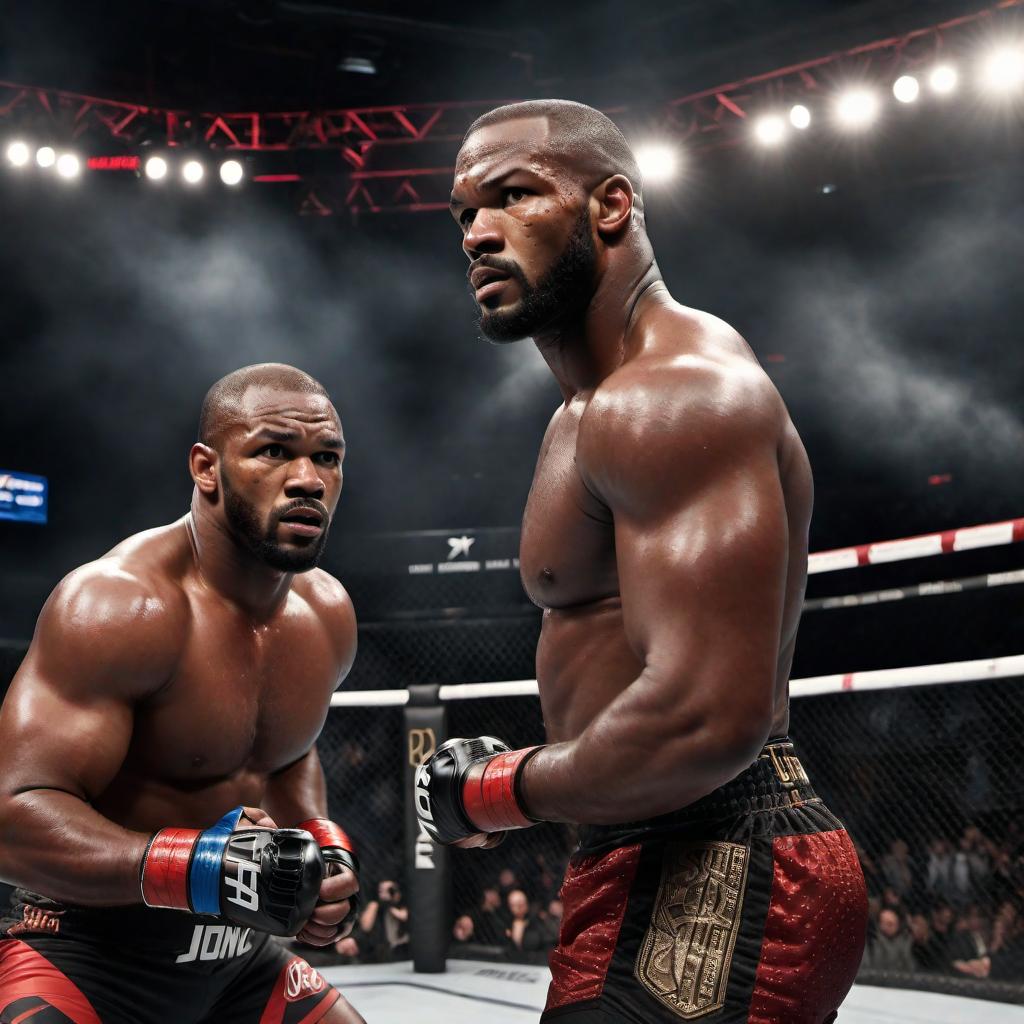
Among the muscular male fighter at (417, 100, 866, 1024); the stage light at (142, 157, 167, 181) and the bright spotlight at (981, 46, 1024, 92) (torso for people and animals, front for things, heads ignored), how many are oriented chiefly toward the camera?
2

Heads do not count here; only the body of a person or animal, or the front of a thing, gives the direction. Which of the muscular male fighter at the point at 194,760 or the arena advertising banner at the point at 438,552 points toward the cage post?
the arena advertising banner

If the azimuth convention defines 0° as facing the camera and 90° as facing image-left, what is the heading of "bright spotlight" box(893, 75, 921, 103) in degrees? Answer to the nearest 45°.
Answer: approximately 0°

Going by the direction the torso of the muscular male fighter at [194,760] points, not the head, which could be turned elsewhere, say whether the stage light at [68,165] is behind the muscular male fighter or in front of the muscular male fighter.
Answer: behind

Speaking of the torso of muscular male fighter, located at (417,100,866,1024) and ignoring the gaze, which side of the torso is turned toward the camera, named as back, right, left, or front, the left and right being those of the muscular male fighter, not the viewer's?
left

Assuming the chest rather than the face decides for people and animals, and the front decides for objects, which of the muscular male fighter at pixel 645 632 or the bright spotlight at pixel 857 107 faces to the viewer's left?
the muscular male fighter

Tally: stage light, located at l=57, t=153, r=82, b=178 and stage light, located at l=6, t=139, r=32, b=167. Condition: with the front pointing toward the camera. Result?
2

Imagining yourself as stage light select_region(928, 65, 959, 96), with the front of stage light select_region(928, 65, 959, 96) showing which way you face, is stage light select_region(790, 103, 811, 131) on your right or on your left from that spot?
on your right

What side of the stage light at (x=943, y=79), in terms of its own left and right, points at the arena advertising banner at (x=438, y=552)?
right

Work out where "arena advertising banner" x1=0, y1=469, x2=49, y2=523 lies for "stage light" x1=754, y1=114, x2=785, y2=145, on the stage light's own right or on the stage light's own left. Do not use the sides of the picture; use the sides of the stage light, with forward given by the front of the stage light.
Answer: on the stage light's own right

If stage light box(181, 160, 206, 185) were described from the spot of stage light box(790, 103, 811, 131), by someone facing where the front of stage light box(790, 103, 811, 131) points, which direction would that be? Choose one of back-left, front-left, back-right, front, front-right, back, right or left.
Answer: right
